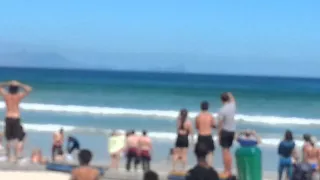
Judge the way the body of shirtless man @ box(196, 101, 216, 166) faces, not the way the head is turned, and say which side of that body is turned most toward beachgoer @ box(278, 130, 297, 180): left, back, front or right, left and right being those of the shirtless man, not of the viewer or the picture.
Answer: right

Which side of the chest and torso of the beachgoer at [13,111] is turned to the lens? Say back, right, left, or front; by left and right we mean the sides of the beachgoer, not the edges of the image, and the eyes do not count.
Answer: back

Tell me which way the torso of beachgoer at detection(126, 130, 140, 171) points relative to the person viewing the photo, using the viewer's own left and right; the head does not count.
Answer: facing away from the viewer

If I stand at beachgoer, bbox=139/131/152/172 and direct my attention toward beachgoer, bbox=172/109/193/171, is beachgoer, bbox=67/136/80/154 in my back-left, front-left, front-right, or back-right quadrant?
back-left

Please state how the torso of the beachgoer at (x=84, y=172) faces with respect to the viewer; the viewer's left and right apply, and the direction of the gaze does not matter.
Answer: facing away from the viewer

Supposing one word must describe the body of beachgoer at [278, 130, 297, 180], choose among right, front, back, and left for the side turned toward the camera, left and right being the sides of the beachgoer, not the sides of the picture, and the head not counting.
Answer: back

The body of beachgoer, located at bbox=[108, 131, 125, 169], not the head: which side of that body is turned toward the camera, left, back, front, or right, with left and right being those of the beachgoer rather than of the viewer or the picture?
back

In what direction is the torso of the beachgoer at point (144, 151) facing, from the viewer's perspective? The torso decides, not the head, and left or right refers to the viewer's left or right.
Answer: facing away from the viewer

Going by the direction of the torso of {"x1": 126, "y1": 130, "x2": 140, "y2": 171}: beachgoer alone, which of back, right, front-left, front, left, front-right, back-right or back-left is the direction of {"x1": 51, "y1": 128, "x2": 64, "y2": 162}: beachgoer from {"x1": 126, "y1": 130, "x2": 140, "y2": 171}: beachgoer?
front-left

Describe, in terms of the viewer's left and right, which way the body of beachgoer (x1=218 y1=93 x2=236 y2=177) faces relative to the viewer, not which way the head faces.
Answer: facing away from the viewer and to the left of the viewer

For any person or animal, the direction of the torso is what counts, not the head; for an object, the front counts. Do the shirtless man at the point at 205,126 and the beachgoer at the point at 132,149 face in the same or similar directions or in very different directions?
same or similar directions

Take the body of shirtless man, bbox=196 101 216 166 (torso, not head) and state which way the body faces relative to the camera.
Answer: away from the camera

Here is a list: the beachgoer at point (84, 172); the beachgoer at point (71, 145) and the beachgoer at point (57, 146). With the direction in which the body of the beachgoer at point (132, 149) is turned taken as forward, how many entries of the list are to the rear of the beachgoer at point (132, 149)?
1
